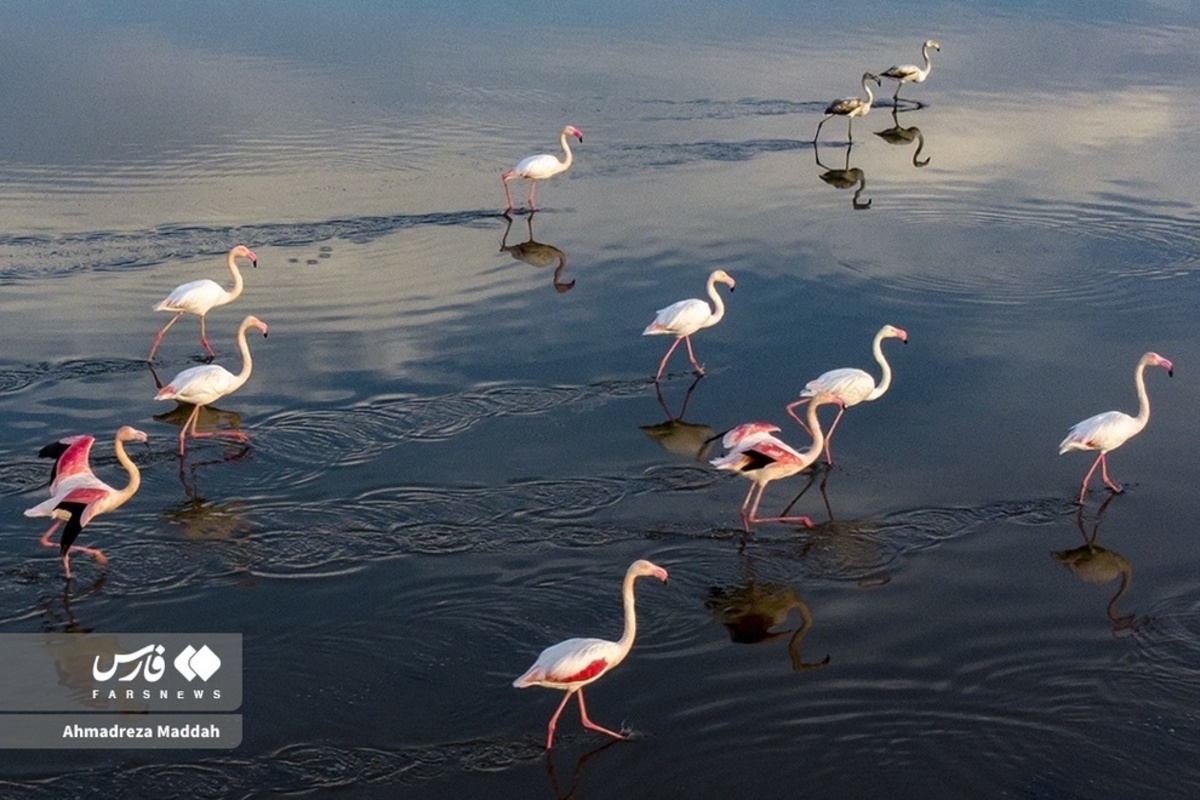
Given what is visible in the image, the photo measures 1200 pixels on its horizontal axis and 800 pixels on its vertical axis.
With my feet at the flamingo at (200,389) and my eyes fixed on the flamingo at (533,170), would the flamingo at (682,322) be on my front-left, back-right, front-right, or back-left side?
front-right

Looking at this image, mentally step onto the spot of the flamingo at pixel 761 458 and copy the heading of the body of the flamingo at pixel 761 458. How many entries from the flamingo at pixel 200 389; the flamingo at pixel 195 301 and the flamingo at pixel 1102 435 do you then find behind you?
2

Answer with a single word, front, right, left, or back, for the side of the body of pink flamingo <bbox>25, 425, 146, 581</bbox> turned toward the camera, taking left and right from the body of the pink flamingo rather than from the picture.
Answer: right

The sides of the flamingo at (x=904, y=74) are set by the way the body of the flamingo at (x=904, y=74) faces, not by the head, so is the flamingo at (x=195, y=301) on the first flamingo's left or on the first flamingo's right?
on the first flamingo's right

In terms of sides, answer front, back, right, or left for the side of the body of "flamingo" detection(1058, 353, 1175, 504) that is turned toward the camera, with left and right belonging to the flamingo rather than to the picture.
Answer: right

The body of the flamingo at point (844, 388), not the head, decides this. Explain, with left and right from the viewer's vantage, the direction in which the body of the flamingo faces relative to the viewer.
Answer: facing to the right of the viewer

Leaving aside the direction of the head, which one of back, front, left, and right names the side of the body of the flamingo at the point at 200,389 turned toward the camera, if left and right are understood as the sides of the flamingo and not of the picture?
right

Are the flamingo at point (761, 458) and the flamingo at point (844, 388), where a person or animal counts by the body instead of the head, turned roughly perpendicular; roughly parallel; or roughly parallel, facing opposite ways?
roughly parallel

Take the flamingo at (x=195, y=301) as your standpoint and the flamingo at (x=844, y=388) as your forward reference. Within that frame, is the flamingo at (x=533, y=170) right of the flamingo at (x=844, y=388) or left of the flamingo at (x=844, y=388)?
left

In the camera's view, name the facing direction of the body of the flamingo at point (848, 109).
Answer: to the viewer's right

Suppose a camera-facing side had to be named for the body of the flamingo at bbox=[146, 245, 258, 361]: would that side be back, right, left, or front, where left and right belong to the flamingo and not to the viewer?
right

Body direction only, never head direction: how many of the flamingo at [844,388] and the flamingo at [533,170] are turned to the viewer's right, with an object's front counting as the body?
2

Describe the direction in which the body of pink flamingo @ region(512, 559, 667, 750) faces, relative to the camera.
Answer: to the viewer's right

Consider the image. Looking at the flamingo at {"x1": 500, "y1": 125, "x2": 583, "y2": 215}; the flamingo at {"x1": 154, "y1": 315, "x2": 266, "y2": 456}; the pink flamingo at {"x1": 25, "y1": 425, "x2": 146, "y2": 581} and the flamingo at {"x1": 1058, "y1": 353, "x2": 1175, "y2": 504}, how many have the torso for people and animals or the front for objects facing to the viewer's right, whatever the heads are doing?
4

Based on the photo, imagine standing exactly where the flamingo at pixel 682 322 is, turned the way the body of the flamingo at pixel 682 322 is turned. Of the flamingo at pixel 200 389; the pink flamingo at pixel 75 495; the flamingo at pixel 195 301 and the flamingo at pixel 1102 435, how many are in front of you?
1

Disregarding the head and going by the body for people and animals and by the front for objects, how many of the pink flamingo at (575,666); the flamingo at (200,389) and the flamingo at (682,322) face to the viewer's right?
3
